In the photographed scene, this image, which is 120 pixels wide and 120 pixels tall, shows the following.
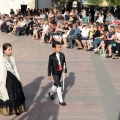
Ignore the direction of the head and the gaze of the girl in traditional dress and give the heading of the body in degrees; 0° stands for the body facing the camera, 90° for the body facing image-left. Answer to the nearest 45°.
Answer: approximately 315°
